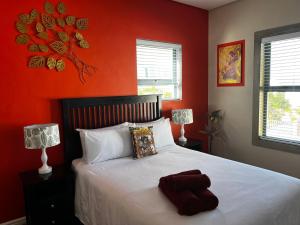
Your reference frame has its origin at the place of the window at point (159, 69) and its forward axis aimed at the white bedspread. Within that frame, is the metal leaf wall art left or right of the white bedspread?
right

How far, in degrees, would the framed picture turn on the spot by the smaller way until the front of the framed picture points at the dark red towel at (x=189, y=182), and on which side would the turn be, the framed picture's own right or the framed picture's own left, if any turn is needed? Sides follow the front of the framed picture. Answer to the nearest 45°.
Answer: approximately 45° to the framed picture's own left

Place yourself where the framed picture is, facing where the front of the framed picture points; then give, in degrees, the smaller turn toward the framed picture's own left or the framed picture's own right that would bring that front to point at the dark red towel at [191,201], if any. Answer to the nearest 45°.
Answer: approximately 45° to the framed picture's own left

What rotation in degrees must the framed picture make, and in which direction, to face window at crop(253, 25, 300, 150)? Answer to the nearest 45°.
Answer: approximately 90° to its left

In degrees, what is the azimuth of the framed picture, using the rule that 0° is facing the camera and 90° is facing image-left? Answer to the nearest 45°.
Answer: approximately 45°
